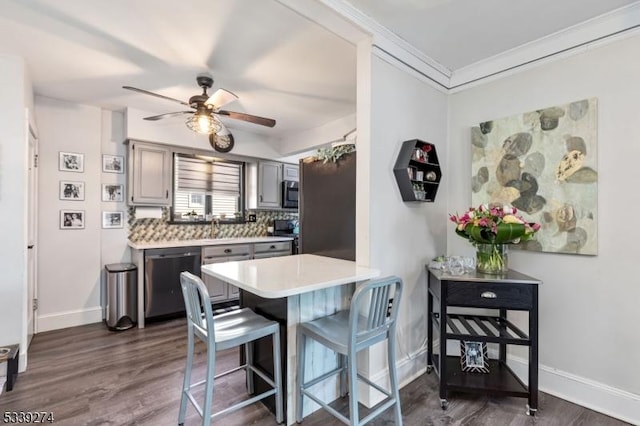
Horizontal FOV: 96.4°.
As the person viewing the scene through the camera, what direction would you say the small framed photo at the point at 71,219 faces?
facing the viewer

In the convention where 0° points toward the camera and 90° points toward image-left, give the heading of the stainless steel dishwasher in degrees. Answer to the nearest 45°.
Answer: approximately 0°

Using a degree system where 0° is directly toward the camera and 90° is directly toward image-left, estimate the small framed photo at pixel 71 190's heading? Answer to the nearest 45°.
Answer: approximately 0°

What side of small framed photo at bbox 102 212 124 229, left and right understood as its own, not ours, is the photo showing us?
front

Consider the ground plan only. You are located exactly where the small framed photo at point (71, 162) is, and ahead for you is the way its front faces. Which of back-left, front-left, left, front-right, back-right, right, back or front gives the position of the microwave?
left

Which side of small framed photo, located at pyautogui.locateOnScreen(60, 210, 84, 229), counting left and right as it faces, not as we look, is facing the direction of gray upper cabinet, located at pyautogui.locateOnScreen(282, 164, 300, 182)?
left

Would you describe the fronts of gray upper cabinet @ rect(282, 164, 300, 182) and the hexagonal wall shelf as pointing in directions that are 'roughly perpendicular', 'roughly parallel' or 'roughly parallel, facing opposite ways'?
roughly perpendicular

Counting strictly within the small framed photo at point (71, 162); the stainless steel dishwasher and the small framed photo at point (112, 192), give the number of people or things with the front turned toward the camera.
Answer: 3

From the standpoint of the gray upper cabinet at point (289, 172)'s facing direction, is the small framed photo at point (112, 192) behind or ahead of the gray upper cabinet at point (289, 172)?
ahead

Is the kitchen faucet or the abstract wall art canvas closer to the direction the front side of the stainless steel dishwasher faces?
the abstract wall art canvas

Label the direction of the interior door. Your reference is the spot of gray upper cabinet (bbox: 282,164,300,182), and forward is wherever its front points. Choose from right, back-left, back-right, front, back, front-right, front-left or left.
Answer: front
